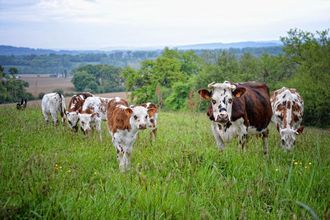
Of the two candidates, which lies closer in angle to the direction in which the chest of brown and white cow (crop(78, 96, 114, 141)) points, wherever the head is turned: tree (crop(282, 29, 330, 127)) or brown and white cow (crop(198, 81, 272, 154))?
the brown and white cow

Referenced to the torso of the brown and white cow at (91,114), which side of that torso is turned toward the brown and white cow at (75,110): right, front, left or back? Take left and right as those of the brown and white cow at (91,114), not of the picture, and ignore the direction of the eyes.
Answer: right

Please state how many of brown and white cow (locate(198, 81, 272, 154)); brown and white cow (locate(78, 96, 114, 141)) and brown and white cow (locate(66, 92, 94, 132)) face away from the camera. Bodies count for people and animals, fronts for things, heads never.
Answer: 0

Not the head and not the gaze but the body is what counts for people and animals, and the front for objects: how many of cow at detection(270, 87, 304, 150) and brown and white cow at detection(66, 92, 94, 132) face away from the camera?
0

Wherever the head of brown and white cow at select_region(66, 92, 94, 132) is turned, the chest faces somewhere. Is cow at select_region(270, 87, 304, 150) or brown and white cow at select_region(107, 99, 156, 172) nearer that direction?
the brown and white cow

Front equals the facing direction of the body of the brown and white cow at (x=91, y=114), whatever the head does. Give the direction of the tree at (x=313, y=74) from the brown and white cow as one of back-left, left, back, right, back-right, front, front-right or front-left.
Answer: back

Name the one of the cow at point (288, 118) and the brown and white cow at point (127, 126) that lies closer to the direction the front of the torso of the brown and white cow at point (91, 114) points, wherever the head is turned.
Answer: the brown and white cow

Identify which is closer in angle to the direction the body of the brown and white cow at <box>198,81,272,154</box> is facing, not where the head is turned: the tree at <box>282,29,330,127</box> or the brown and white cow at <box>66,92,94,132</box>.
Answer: the brown and white cow

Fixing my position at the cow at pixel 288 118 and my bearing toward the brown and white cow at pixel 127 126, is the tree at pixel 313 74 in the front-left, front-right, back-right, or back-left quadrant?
back-right

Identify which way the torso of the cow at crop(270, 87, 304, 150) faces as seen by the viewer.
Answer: toward the camera

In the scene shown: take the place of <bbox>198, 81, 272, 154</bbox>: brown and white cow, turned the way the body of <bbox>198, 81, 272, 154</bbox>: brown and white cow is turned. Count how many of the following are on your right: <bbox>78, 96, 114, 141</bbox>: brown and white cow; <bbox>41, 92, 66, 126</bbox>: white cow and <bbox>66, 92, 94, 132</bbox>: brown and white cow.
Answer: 3
